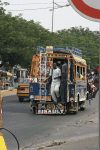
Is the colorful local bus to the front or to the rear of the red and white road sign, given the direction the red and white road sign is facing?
to the rear

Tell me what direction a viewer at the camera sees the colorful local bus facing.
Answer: facing away from the viewer and to the right of the viewer

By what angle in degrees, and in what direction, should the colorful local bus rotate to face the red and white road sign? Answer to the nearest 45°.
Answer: approximately 135° to its right

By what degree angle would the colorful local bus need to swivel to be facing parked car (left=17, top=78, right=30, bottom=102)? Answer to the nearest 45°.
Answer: approximately 45° to its left

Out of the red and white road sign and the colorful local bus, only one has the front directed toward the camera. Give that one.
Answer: the red and white road sign

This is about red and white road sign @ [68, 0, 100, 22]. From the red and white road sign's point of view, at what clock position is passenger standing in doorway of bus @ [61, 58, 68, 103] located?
The passenger standing in doorway of bus is roughly at 6 o'clock from the red and white road sign.

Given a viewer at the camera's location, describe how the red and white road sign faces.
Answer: facing the viewer

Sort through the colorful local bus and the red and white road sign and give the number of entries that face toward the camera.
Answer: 1
